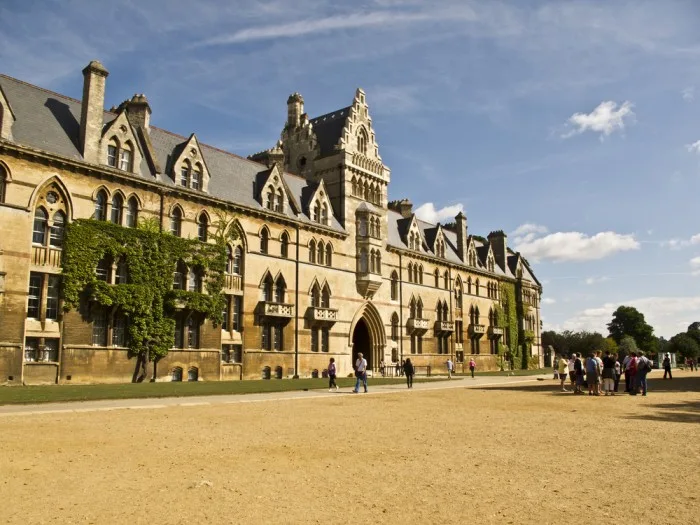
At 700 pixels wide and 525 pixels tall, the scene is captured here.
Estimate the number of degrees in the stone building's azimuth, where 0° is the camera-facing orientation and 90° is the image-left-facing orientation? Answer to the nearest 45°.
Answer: approximately 315°
